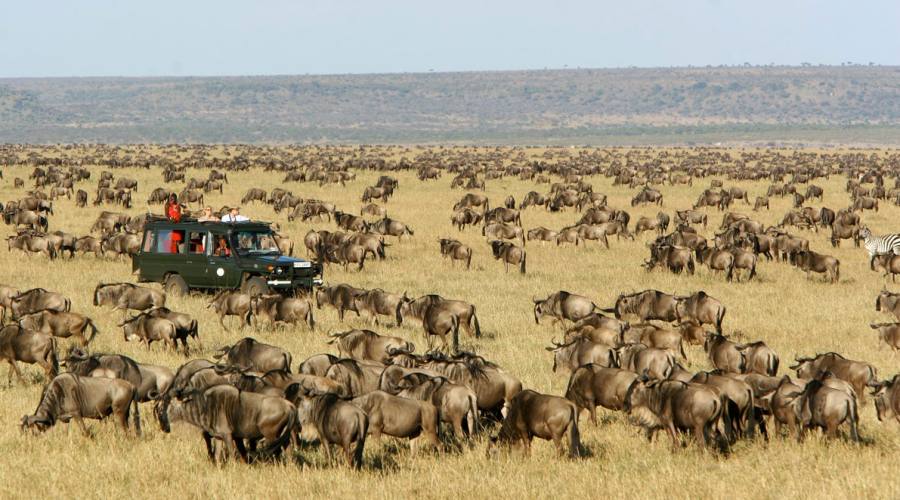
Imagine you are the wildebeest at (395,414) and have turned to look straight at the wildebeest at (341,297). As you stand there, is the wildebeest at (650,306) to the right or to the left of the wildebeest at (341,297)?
right

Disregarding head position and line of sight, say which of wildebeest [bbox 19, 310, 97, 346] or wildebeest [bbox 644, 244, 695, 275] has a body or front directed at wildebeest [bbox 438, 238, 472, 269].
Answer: wildebeest [bbox 644, 244, 695, 275]

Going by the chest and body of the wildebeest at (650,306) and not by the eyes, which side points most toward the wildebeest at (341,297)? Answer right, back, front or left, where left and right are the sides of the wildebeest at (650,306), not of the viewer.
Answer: front

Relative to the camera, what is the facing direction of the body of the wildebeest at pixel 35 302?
to the viewer's left

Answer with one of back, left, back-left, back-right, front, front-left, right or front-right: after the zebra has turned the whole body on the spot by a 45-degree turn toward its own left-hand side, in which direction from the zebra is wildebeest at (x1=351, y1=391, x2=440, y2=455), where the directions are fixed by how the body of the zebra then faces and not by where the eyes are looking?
front-left

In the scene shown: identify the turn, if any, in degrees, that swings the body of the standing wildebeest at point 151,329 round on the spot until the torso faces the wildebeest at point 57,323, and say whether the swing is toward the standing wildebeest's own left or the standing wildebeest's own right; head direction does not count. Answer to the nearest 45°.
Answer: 0° — it already faces it

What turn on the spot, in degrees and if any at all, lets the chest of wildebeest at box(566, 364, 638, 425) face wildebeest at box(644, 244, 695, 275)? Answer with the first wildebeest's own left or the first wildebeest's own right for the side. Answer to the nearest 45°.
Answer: approximately 90° to the first wildebeest's own right

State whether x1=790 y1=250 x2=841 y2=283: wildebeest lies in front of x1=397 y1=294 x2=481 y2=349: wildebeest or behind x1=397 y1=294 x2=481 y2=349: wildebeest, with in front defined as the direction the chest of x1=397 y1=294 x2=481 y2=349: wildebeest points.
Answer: behind

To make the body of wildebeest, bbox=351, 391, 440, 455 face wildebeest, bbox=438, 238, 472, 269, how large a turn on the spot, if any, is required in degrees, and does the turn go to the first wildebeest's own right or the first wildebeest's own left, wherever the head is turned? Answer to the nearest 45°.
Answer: approximately 90° to the first wildebeest's own right

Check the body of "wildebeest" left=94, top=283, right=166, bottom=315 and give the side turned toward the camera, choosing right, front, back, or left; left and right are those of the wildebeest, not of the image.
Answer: left

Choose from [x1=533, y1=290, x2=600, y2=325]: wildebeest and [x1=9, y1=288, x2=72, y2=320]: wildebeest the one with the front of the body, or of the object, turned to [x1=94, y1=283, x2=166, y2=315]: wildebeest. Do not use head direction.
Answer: [x1=533, y1=290, x2=600, y2=325]: wildebeest

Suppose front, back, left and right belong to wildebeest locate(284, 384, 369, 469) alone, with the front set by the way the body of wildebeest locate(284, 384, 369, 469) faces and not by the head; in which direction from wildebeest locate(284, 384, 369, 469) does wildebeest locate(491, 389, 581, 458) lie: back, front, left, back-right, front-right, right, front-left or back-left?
back-right
